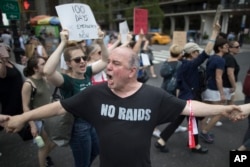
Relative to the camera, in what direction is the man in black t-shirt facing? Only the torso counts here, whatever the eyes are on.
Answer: toward the camera

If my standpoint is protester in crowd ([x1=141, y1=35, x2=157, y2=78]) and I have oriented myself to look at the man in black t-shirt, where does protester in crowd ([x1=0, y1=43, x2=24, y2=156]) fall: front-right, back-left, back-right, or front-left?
front-right

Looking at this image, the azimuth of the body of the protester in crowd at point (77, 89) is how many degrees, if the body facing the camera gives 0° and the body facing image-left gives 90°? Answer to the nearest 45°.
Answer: approximately 315°

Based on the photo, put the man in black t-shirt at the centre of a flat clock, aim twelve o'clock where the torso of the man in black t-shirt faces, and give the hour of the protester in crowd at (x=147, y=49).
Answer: The protester in crowd is roughly at 6 o'clock from the man in black t-shirt.

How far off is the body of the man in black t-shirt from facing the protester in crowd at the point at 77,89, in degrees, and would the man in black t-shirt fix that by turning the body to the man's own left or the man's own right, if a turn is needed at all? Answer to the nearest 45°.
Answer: approximately 135° to the man's own right
